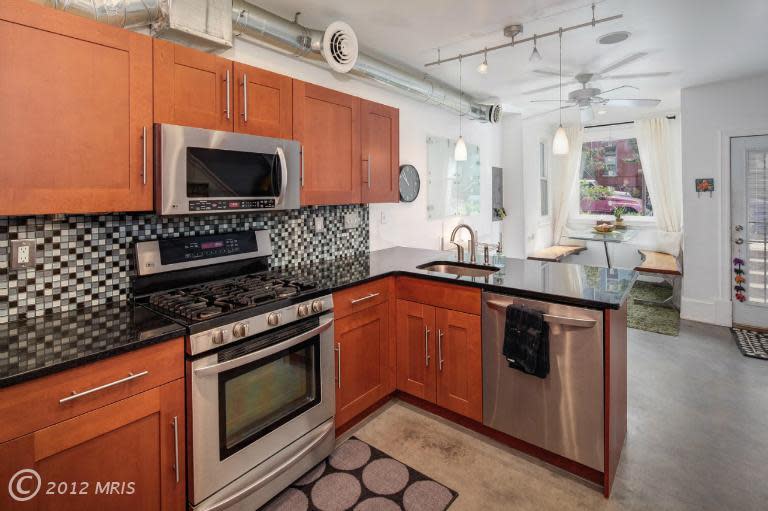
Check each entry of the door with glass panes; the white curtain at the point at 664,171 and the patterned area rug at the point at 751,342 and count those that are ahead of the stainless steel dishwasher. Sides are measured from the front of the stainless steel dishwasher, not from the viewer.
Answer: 0

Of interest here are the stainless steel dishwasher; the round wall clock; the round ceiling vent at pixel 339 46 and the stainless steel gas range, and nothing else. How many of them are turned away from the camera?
0

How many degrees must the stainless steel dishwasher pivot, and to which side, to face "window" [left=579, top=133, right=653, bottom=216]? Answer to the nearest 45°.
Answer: approximately 135° to its right

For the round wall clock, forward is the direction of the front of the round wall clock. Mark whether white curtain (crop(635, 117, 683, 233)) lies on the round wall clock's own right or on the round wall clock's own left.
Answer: on the round wall clock's own left

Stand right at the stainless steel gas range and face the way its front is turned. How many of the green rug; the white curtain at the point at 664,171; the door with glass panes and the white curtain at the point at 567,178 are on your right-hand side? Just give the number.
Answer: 0

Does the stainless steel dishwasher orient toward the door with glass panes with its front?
no

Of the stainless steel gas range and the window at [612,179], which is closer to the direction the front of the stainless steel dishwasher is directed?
the stainless steel gas range

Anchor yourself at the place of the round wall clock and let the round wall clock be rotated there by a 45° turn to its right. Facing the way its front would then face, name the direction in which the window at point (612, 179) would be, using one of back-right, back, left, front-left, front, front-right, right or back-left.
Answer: back-left

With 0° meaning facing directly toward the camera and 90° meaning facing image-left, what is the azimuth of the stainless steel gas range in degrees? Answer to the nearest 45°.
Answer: approximately 315°

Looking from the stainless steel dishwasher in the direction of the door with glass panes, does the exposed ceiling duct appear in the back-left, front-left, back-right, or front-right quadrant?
back-left

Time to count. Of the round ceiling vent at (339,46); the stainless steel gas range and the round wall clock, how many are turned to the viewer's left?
0

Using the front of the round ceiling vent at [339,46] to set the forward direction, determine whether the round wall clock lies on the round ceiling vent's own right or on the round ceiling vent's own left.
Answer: on the round ceiling vent's own left

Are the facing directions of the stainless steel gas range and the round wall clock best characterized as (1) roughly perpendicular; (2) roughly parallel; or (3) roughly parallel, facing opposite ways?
roughly parallel

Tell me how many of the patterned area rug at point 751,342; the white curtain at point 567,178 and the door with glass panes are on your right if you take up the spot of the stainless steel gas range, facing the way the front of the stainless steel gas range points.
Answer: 0

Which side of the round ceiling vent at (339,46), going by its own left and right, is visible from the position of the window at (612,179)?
left

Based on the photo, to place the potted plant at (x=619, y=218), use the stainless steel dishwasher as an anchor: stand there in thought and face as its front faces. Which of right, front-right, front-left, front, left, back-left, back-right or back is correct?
back-right
